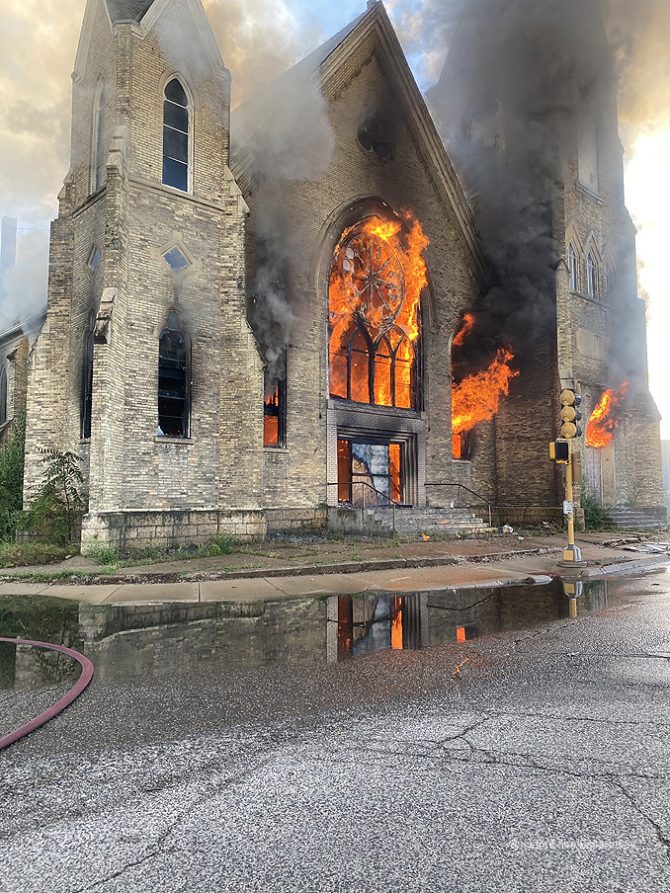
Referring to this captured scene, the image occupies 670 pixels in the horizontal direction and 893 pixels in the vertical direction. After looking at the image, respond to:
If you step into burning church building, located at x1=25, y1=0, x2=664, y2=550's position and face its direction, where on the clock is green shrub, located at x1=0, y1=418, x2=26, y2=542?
The green shrub is roughly at 4 o'clock from the burning church building.

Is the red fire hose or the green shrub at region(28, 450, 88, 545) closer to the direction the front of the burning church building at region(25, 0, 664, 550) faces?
the red fire hose

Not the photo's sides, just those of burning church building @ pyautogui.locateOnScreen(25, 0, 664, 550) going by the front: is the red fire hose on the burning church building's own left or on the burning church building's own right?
on the burning church building's own right

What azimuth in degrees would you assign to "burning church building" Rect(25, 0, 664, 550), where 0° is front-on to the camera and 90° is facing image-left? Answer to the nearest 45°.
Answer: approximately 315°
